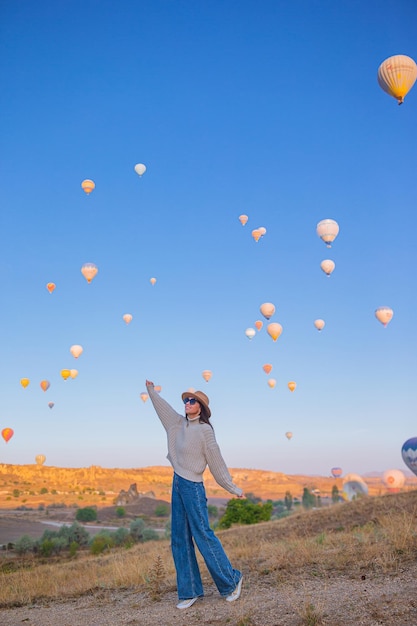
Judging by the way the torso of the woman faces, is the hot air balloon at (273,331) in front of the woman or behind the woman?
behind

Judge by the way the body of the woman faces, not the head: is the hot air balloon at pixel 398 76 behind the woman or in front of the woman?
behind

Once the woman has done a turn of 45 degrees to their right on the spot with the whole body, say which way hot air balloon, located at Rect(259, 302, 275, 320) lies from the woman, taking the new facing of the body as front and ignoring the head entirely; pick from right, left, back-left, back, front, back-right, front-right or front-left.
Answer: right

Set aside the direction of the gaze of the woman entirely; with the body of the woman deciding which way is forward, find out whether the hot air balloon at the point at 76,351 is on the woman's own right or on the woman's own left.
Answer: on the woman's own right

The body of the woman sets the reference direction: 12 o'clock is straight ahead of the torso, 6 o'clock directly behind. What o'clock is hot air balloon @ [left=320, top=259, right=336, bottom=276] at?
The hot air balloon is roughly at 5 o'clock from the woman.

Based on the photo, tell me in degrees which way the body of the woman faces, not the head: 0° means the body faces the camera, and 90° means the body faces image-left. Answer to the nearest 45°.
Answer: approximately 45°
